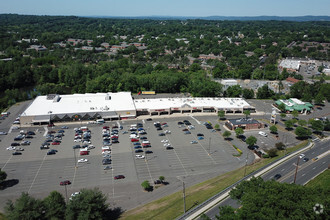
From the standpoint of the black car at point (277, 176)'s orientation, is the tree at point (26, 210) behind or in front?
in front

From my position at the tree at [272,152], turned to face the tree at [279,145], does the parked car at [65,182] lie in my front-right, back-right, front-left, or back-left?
back-left

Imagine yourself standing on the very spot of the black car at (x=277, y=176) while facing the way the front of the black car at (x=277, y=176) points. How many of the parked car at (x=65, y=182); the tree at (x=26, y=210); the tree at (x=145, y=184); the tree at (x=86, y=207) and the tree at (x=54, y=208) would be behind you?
0

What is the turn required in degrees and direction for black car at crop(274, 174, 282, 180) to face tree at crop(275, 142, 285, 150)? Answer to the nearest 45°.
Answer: approximately 135° to its right

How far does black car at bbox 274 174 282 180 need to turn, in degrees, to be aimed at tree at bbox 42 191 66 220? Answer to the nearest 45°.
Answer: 0° — it already faces it

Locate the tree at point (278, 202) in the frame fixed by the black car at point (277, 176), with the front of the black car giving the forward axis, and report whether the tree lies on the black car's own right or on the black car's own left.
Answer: on the black car's own left

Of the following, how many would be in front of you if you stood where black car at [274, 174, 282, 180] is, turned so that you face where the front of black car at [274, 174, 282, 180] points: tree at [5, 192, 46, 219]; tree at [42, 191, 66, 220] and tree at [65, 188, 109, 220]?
3

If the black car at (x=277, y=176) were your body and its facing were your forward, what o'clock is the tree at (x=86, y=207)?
The tree is roughly at 12 o'clock from the black car.

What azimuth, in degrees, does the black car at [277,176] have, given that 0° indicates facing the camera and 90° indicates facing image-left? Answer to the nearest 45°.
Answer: approximately 45°

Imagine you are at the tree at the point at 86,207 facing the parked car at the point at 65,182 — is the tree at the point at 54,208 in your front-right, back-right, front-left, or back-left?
front-left

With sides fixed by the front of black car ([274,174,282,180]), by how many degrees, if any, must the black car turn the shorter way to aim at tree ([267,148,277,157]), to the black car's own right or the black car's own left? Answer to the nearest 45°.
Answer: approximately 135° to the black car's own right

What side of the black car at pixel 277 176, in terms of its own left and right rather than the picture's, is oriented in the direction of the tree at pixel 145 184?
front
